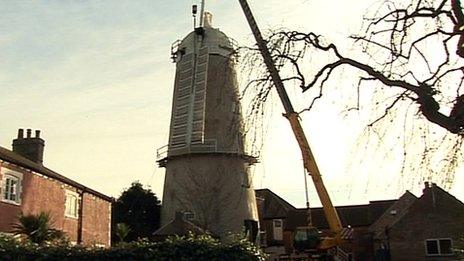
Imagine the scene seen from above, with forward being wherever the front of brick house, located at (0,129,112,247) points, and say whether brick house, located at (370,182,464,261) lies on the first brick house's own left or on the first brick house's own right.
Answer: on the first brick house's own left
